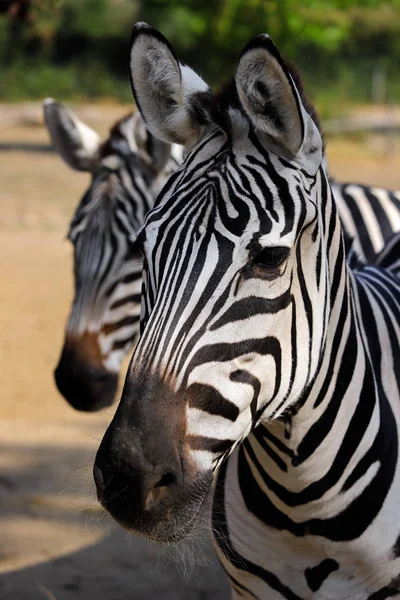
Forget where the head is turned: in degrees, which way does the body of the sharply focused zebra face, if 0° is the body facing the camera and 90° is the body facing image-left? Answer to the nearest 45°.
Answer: approximately 45°

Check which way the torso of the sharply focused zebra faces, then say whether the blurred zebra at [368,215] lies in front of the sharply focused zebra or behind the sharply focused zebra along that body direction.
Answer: behind

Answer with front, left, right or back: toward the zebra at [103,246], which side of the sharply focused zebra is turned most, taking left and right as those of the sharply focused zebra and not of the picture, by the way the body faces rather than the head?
right

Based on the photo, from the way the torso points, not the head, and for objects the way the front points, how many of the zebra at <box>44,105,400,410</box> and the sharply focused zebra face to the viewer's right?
0

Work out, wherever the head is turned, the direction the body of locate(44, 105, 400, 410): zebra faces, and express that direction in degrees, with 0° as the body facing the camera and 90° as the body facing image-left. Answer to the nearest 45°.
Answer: approximately 45°
